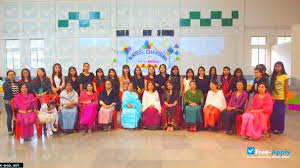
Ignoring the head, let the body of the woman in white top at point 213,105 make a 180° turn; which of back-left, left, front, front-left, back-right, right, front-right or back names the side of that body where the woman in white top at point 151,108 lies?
back-left

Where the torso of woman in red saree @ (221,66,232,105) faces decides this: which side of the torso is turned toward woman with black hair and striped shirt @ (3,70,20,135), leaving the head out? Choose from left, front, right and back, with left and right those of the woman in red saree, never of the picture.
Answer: right

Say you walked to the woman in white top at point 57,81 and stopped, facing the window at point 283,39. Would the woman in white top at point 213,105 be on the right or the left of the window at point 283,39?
right

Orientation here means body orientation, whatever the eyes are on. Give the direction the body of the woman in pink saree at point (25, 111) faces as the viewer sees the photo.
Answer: toward the camera

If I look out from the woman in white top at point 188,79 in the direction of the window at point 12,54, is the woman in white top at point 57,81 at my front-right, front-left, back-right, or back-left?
front-left

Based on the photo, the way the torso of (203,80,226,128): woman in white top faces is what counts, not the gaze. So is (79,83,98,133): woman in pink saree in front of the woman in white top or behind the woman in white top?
in front

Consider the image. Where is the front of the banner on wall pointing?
toward the camera

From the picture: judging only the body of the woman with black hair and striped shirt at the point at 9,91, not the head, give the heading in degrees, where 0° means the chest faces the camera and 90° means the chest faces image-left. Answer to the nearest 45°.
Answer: approximately 315°

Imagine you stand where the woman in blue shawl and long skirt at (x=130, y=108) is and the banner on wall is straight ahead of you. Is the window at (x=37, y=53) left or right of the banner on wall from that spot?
left

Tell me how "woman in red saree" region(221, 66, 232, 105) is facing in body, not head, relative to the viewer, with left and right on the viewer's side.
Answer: facing the viewer
